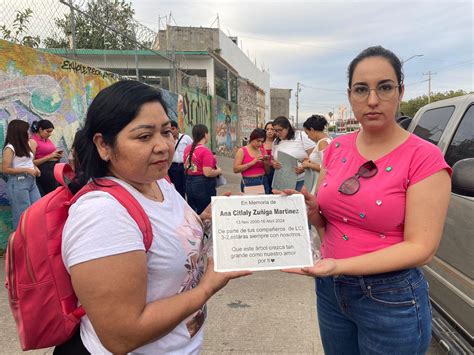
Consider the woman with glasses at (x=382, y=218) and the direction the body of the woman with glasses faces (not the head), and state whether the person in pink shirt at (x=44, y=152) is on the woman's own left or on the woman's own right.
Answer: on the woman's own right

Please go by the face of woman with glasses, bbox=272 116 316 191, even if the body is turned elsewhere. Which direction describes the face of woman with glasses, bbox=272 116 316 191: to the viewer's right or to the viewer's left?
to the viewer's left

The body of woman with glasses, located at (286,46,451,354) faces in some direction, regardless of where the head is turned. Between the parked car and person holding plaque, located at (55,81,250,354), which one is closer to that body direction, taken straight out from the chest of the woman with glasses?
the person holding plaque

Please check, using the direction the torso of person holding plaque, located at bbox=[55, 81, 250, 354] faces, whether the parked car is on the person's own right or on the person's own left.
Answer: on the person's own left

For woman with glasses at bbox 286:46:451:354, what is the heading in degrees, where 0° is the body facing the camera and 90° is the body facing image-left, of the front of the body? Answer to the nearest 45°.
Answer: approximately 45°

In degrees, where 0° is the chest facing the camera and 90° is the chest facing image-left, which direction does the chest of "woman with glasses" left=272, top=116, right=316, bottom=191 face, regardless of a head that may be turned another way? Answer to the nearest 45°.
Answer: approximately 45°
